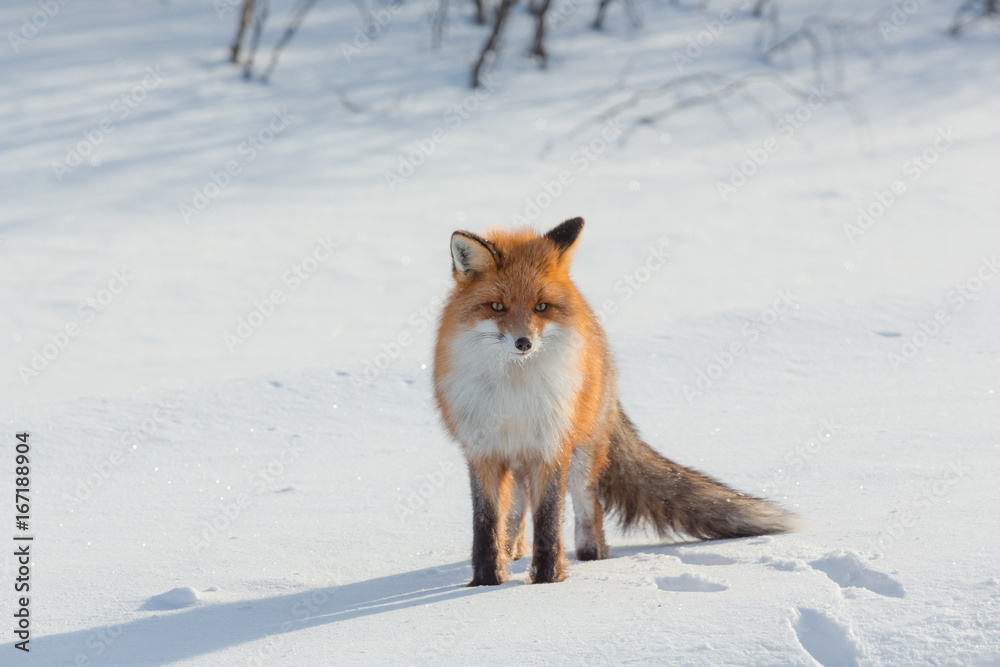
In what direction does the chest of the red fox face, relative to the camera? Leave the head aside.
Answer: toward the camera

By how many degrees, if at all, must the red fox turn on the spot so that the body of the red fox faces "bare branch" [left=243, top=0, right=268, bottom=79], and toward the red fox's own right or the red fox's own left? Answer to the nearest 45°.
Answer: approximately 135° to the red fox's own right

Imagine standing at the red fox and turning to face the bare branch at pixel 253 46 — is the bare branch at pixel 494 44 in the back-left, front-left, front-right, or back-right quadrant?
front-right

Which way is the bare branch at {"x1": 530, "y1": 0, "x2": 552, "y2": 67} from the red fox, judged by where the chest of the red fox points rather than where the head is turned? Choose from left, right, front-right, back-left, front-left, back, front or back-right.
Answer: back

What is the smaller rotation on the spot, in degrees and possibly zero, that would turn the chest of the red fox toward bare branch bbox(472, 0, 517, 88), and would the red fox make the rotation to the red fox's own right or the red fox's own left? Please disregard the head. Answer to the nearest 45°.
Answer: approximately 180°

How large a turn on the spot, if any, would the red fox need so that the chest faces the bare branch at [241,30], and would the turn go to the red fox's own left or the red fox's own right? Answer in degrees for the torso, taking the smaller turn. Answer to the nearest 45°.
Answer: approximately 135° to the red fox's own right

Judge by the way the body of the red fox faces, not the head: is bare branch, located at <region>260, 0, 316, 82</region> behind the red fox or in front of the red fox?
behind
